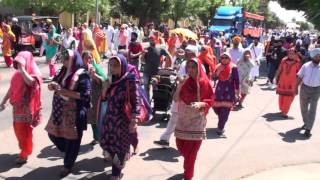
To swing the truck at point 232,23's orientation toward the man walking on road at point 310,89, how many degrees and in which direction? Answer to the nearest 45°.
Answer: approximately 45° to its left

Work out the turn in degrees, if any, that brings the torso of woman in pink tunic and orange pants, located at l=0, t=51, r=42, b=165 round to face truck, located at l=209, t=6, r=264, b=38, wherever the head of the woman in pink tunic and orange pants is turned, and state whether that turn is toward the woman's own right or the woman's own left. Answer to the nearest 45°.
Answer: approximately 180°

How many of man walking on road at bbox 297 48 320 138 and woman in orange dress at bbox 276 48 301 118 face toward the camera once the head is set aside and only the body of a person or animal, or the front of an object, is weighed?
2

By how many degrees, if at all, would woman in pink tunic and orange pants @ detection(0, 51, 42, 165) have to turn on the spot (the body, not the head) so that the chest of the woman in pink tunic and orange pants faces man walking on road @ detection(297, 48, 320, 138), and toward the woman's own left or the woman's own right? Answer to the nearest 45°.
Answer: approximately 135° to the woman's own left

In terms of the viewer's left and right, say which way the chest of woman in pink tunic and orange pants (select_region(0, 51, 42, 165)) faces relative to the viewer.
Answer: facing the viewer and to the left of the viewer

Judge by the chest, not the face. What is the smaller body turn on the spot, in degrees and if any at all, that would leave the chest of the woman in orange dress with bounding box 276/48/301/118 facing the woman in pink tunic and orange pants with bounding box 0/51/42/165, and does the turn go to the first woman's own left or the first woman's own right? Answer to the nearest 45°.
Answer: approximately 45° to the first woman's own right

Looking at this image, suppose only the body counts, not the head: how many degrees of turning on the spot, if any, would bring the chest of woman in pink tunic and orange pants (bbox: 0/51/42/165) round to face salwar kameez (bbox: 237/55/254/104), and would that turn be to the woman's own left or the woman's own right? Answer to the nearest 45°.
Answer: approximately 180°

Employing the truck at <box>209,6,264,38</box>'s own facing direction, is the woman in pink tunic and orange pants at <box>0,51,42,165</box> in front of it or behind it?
in front

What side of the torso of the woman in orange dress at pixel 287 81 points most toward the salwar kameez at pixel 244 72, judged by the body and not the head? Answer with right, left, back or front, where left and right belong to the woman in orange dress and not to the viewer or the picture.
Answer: right

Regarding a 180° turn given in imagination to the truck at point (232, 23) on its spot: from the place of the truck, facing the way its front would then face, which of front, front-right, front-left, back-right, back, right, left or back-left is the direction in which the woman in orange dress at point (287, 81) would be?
back-right

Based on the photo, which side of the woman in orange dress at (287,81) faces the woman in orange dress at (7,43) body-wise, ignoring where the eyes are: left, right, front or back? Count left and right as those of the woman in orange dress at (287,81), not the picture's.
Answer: right

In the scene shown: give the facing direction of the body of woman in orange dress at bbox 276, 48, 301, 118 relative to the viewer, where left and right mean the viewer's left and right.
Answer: facing the viewer
